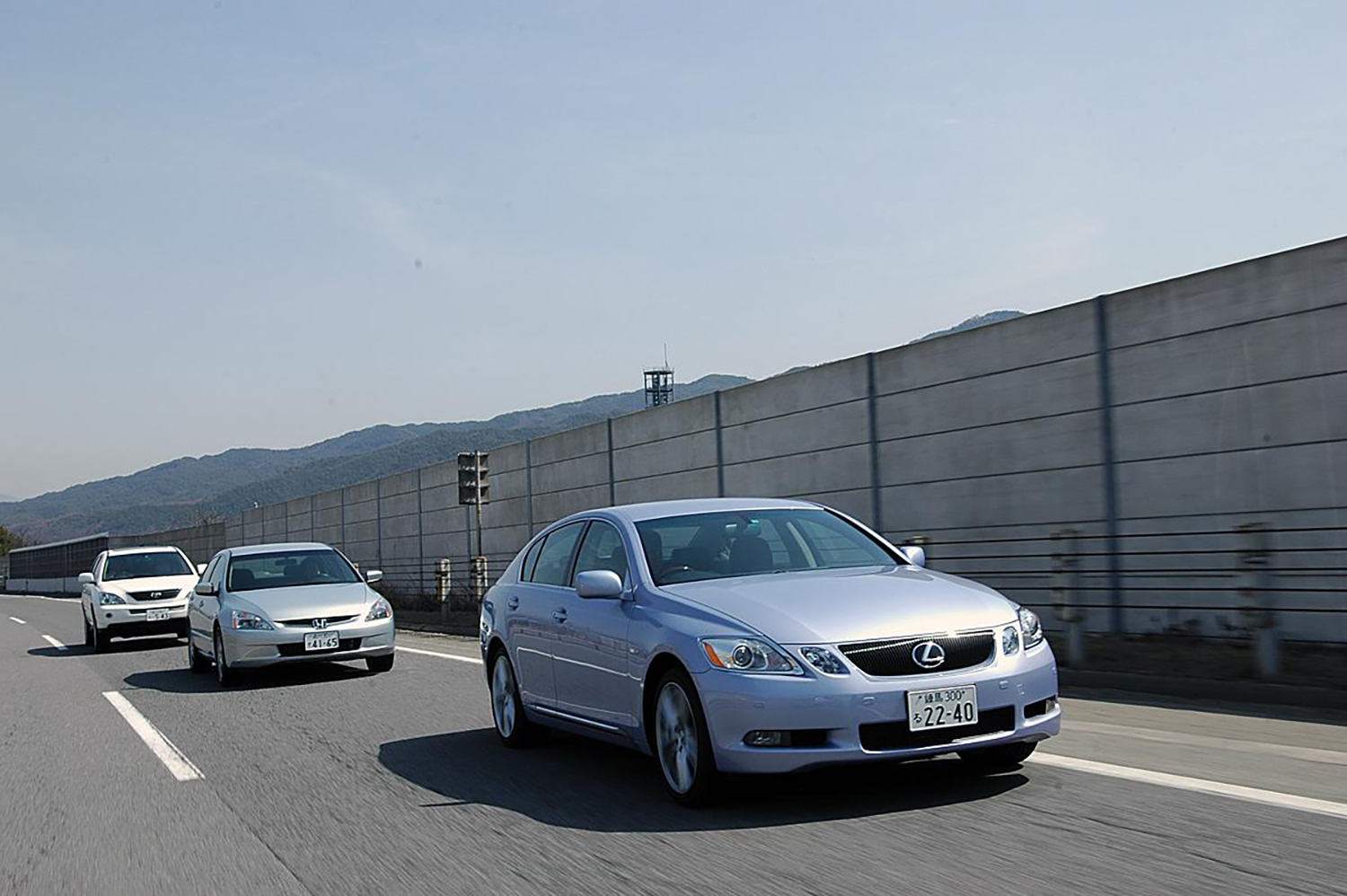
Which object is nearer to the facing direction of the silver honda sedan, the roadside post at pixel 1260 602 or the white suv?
the roadside post

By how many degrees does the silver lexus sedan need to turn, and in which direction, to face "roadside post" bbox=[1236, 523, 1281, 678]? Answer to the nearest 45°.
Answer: approximately 90° to its left

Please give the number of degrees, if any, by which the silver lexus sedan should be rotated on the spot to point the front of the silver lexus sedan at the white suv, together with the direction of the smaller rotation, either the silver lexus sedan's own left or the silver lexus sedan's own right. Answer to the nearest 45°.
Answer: approximately 180°

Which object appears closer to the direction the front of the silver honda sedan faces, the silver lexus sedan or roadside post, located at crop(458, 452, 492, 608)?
the silver lexus sedan

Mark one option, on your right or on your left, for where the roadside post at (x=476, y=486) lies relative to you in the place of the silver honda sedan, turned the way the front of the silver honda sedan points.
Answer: on your left

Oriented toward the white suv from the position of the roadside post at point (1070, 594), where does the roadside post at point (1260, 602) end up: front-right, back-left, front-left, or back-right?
back-left

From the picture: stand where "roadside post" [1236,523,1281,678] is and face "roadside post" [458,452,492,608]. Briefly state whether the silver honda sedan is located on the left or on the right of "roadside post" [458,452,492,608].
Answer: left

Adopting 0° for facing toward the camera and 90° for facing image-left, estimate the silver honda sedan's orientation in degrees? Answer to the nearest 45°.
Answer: approximately 315°

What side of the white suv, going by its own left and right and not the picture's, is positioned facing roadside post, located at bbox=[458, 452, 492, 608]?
left

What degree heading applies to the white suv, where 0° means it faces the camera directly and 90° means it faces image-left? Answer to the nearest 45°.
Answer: approximately 315°

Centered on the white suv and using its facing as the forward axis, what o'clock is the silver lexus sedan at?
The silver lexus sedan is roughly at 1 o'clock from the white suv.
